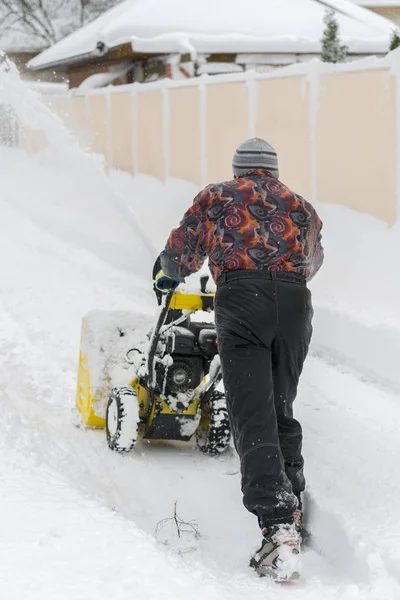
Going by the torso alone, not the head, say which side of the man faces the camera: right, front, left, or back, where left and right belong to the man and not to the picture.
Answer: back

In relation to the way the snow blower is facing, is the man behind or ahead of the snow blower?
behind

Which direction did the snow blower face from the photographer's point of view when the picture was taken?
facing away from the viewer and to the left of the viewer

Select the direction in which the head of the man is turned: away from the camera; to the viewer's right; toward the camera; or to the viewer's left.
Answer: away from the camera

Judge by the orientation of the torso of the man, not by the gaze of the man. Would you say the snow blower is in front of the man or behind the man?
in front

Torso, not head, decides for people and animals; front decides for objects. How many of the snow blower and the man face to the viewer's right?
0
